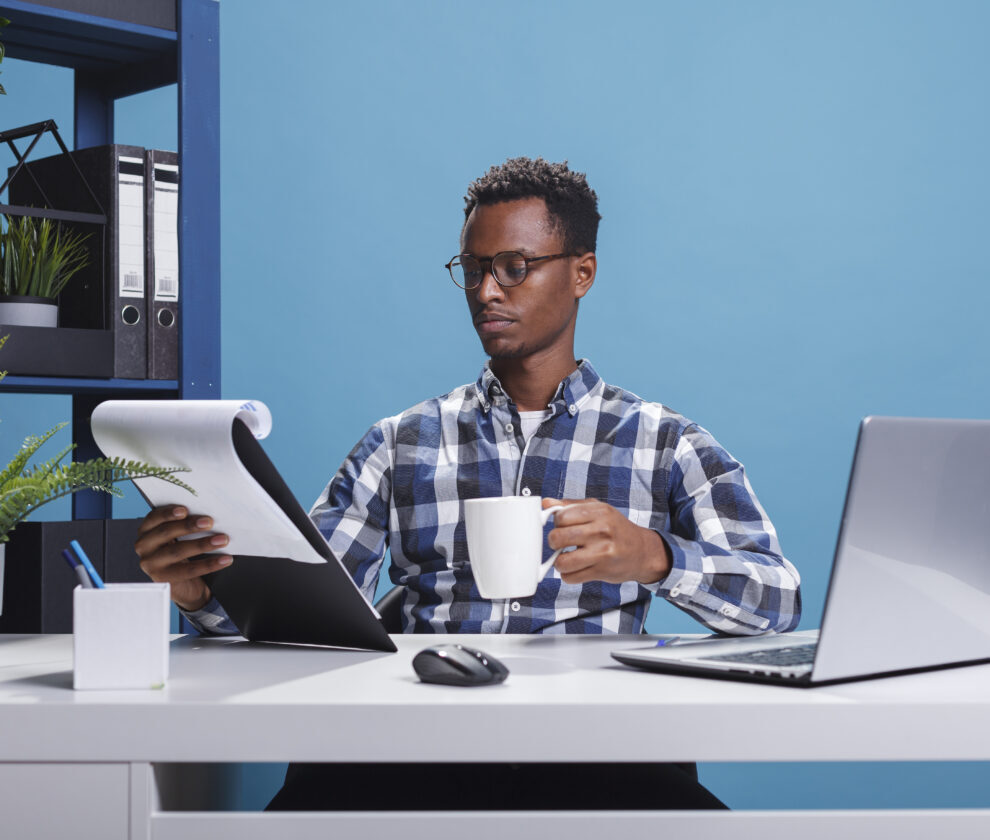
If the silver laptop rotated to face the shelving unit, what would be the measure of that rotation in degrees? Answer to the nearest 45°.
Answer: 0° — it already faces it

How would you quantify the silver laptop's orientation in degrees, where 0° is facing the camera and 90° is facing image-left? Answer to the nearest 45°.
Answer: approximately 135°

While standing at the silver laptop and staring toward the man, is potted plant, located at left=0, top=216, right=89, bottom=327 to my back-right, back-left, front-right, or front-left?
front-left

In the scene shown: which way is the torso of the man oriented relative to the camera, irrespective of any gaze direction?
toward the camera

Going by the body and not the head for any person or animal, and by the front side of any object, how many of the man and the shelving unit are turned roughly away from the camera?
0

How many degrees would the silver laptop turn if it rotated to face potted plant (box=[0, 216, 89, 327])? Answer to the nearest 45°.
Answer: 0° — it already faces it

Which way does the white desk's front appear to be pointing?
away from the camera

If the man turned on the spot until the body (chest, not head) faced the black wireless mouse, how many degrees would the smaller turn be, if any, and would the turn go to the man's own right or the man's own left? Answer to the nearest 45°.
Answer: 0° — they already face it

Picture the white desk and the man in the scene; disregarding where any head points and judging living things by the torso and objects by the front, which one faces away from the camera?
the white desk

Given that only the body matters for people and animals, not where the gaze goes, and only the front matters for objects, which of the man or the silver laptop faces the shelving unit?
the silver laptop

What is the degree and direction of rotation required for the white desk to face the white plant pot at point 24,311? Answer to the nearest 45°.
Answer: approximately 45° to its left

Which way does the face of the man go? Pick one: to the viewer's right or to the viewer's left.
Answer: to the viewer's left

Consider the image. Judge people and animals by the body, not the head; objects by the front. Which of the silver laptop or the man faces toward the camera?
the man

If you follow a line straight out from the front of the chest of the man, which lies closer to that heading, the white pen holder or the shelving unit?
the white pen holder

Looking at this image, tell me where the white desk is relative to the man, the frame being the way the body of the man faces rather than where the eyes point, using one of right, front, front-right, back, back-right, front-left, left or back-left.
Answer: front

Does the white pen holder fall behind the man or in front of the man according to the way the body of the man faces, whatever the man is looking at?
in front
